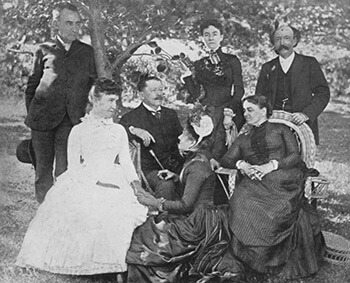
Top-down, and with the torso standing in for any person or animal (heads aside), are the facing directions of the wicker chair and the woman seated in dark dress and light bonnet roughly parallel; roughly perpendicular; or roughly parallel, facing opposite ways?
roughly perpendicular

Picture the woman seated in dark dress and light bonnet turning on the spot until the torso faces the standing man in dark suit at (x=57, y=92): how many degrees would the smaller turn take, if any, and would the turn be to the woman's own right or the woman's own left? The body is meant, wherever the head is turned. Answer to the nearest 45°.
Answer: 0° — they already face them

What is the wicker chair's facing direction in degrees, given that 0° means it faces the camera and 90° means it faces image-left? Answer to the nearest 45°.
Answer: approximately 0°

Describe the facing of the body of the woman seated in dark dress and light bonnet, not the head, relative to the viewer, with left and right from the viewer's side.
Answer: facing to the left of the viewer

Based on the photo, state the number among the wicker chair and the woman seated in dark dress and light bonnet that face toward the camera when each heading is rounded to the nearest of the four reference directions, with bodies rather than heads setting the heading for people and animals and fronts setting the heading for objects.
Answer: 1

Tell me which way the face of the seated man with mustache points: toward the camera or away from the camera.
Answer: toward the camera

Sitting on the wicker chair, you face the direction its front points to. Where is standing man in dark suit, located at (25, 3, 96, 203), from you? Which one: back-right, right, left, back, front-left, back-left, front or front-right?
right

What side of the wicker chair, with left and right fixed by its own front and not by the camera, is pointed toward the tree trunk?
right
